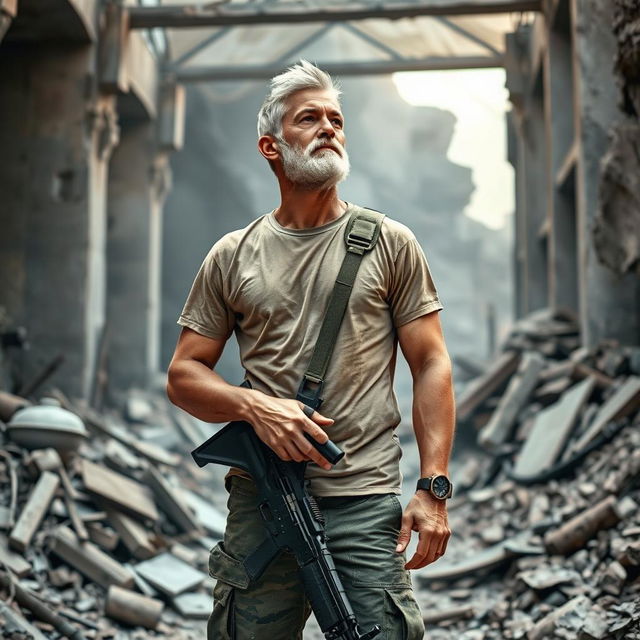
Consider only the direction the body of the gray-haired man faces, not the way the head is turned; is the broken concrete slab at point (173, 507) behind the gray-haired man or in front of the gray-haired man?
behind

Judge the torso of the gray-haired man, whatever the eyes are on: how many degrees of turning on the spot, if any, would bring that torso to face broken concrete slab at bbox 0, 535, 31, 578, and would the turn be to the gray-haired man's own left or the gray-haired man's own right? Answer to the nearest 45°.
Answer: approximately 135° to the gray-haired man's own right

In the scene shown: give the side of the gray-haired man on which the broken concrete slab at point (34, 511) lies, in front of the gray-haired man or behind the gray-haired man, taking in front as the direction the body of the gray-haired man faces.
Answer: behind

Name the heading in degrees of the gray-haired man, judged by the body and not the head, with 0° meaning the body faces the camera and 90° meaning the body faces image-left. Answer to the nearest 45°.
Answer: approximately 0°

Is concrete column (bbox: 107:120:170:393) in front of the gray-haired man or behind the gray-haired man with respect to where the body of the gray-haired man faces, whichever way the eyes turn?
behind
